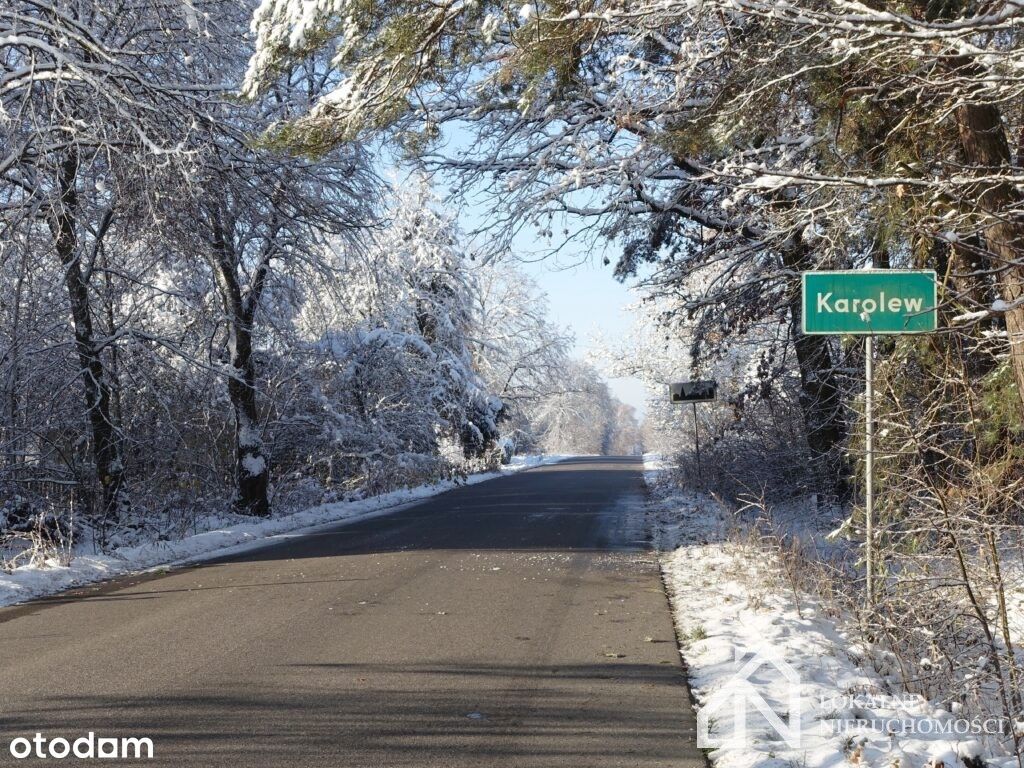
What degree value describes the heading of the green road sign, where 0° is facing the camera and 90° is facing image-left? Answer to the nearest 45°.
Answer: approximately 0°

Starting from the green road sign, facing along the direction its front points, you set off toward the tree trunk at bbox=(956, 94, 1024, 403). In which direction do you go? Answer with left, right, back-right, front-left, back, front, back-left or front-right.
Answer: back-left

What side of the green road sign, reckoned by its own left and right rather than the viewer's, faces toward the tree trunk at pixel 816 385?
back

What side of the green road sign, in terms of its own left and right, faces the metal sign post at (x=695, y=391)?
back

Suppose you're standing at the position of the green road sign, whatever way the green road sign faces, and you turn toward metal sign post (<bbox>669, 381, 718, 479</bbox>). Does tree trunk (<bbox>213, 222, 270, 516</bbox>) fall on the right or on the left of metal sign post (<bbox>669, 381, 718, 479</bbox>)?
left

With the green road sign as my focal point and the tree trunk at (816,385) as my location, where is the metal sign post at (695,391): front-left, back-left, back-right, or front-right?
back-right

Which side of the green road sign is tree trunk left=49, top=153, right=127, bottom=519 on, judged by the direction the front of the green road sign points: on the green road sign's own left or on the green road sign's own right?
on the green road sign's own right

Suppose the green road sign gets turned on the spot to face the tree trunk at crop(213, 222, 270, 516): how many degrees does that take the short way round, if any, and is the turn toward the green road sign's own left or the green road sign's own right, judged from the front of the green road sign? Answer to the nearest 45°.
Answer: approximately 135° to the green road sign's own right
